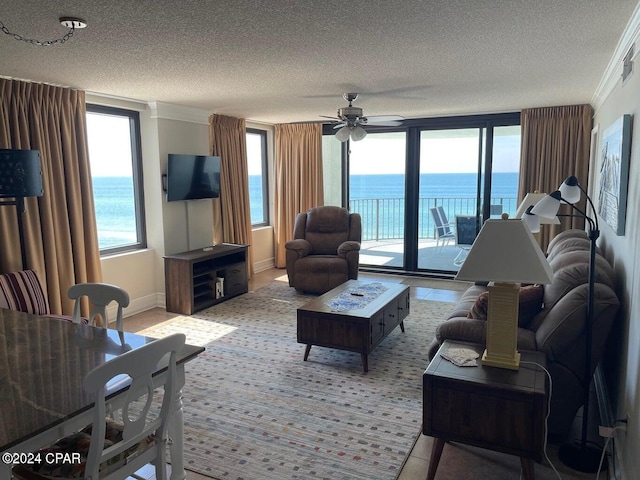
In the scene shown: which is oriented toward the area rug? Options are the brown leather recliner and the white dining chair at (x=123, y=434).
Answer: the brown leather recliner

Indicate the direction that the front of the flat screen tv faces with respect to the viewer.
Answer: facing the viewer and to the right of the viewer

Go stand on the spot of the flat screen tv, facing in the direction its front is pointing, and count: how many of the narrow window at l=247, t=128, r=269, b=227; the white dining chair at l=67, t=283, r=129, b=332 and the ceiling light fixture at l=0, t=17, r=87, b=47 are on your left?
1

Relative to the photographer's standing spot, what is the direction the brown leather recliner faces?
facing the viewer

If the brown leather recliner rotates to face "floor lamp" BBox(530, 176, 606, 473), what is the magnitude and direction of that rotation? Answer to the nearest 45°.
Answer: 0° — it already faces it

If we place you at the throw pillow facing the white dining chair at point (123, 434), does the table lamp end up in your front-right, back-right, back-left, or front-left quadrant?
front-left

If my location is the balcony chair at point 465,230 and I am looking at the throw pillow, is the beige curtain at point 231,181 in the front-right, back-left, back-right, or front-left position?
front-right

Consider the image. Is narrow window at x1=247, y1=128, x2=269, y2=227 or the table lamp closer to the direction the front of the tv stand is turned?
the table lamp

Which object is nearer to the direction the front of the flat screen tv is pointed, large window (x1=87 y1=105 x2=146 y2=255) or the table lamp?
the table lamp

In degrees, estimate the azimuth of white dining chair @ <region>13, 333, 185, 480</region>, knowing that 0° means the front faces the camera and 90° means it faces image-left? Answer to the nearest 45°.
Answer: approximately 135°

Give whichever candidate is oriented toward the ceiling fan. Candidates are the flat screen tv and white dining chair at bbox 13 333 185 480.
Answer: the flat screen tv

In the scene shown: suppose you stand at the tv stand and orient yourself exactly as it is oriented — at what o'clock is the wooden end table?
The wooden end table is roughly at 1 o'clock from the tv stand.
